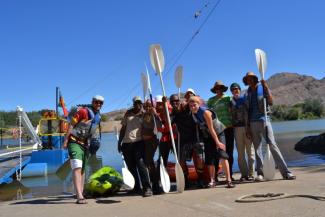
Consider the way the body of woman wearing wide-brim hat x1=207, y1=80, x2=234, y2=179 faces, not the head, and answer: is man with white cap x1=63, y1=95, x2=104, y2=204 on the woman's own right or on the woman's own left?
on the woman's own right

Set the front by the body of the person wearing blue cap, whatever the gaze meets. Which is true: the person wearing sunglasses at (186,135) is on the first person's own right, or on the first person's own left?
on the first person's own right

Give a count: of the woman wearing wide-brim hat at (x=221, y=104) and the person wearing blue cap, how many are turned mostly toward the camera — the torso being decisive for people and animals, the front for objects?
2

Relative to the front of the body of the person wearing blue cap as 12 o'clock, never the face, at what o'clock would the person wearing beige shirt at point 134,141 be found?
The person wearing beige shirt is roughly at 2 o'clock from the person wearing blue cap.

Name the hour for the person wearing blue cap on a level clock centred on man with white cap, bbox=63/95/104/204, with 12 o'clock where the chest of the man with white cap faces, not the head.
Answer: The person wearing blue cap is roughly at 10 o'clock from the man with white cap.

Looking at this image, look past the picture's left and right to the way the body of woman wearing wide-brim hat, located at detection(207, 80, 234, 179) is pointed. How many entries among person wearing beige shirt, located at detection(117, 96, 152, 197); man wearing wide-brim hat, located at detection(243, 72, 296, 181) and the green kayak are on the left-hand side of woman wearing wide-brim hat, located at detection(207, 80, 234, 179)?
1

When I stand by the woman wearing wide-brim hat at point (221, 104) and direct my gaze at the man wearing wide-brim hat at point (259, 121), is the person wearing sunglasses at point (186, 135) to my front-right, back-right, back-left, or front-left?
back-right

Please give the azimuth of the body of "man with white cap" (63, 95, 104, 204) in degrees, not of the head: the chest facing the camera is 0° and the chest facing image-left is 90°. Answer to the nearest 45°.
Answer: approximately 315°

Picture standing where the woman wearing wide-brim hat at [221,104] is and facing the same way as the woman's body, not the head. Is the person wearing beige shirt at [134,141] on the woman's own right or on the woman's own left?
on the woman's own right
